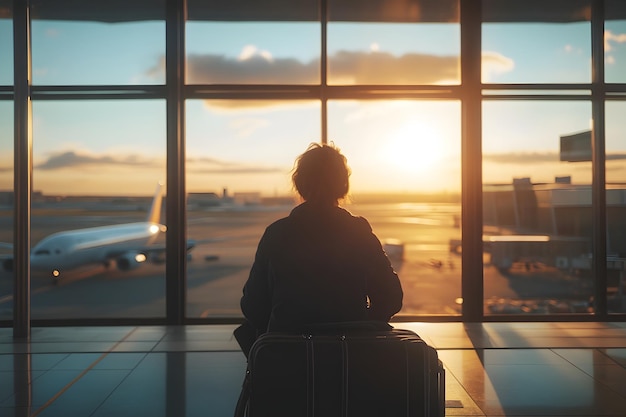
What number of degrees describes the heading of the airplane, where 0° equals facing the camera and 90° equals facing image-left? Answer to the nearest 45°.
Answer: approximately 45°

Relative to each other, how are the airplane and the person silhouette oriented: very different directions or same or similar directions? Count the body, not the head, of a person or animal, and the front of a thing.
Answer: very different directions

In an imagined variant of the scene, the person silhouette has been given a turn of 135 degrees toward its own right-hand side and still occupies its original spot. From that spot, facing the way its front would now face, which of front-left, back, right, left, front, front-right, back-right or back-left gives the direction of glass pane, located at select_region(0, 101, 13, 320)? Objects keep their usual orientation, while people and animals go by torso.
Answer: back

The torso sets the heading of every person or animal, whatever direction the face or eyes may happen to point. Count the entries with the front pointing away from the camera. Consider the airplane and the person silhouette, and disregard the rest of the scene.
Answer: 1

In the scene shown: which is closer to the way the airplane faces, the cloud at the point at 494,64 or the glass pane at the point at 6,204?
the glass pane

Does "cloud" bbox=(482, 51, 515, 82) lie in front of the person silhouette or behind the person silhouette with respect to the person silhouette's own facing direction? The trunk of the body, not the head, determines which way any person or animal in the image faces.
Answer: in front

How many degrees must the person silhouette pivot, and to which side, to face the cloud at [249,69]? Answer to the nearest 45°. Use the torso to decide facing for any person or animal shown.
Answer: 0° — it already faces it

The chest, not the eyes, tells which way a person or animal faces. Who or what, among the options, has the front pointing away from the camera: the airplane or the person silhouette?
the person silhouette

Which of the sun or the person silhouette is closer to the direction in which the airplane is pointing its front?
the person silhouette

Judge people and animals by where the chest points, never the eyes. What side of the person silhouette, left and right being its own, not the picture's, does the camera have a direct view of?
back

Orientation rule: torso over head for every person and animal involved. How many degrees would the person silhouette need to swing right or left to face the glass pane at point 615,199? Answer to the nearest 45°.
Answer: approximately 45° to its right

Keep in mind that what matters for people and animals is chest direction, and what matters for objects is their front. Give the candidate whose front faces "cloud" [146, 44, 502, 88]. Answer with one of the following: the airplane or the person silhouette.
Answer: the person silhouette
